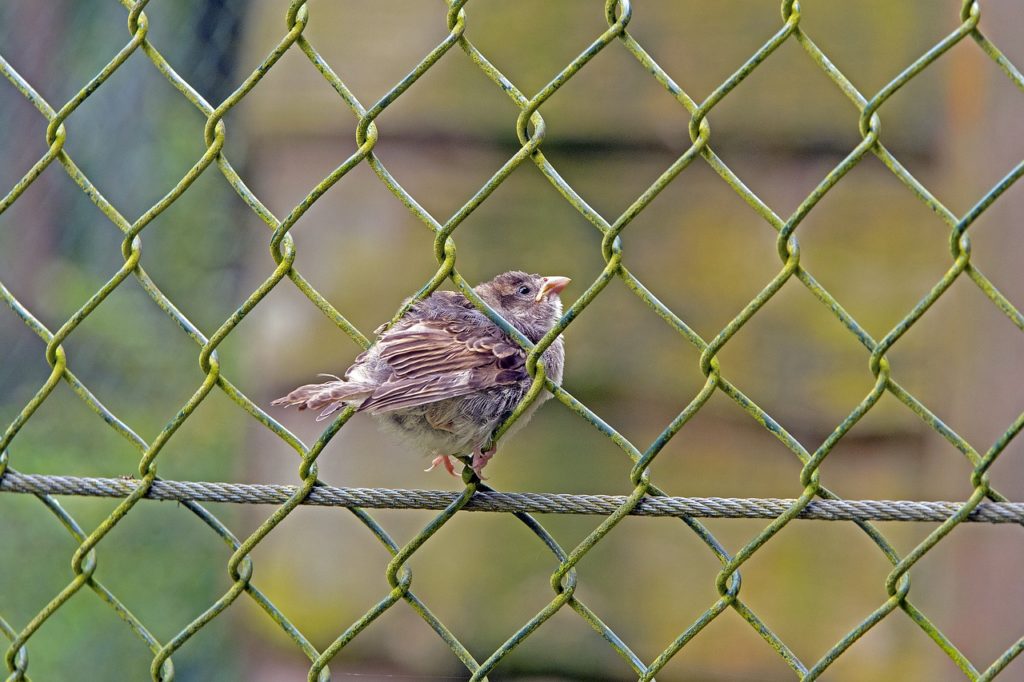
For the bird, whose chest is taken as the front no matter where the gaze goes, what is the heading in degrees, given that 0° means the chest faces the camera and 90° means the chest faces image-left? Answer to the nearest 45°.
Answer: approximately 270°
